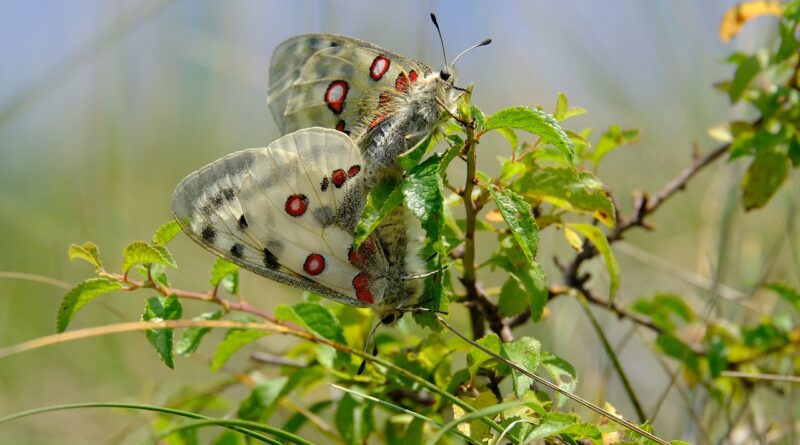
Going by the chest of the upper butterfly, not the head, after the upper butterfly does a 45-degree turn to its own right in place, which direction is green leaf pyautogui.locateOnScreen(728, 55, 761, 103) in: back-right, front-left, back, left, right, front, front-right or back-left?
front-left

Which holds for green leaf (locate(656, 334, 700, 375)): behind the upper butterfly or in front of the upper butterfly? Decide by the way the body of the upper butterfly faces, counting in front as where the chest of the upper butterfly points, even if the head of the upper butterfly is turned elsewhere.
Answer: in front

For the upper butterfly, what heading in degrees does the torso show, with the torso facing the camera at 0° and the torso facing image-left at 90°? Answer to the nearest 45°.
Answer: approximately 270°

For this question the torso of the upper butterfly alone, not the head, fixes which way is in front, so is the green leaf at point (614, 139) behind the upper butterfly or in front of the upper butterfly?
in front
